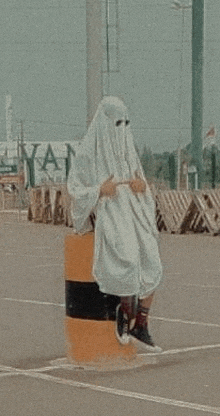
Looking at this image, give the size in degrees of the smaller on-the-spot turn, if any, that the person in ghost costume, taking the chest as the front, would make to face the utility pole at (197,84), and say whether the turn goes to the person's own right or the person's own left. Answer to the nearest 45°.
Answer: approximately 135° to the person's own left

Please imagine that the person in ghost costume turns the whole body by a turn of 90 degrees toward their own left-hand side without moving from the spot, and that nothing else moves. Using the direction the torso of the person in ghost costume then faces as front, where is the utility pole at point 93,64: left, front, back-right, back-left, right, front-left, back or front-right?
front-left

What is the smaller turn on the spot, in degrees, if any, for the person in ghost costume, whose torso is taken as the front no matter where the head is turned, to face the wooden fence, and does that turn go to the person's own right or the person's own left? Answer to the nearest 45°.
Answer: approximately 135° to the person's own left

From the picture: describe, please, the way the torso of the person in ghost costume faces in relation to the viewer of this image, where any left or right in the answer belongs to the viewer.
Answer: facing the viewer and to the right of the viewer
